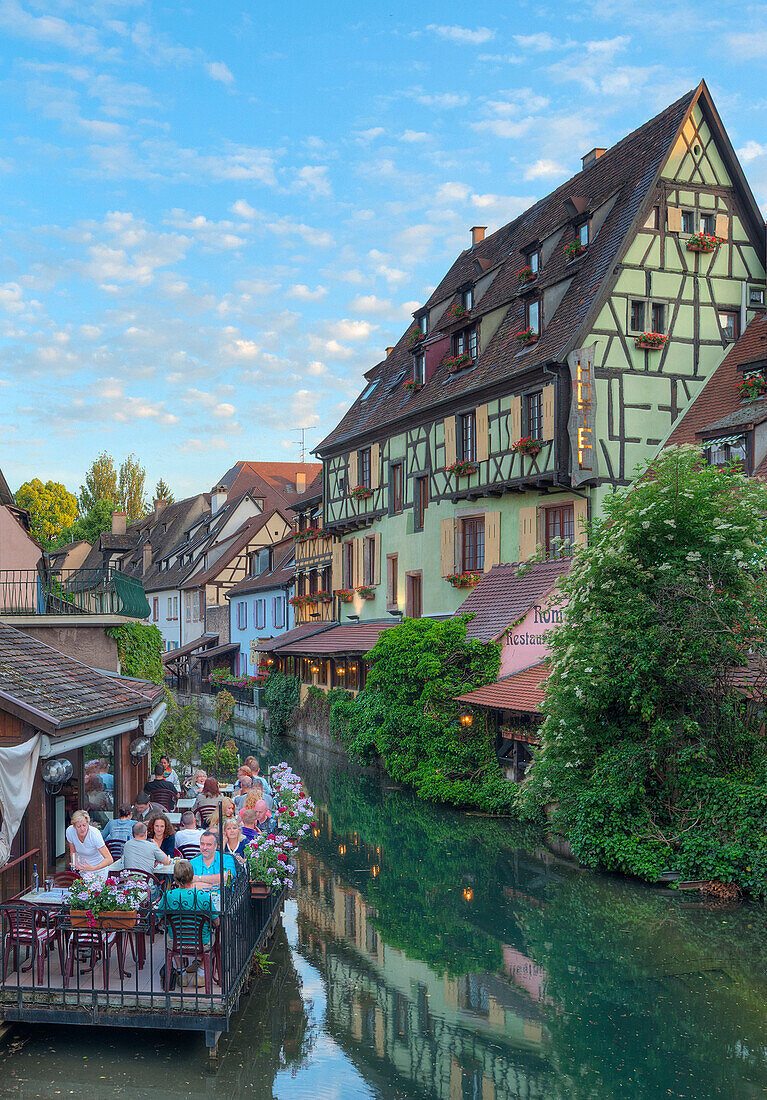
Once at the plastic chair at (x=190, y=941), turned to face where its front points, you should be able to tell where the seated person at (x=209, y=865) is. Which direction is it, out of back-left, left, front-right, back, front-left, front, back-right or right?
front

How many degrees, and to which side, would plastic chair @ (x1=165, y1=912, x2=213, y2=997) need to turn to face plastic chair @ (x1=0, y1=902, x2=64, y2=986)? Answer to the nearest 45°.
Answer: approximately 90° to its left

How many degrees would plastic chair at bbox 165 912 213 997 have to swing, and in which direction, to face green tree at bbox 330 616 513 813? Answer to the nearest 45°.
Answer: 0° — it already faces it

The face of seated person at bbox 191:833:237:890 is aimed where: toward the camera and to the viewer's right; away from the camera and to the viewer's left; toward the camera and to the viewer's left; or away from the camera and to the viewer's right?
toward the camera and to the viewer's left

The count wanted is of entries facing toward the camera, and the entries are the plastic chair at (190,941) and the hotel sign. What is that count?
1

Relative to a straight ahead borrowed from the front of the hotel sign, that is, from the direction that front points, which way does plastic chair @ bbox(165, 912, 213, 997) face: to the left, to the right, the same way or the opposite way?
the opposite way

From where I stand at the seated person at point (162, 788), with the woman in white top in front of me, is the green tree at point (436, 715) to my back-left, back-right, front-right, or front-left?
back-left

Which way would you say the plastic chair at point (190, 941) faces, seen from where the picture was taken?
facing away from the viewer

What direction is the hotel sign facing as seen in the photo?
toward the camera

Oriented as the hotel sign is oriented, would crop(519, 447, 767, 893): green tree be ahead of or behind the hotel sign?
ahead
